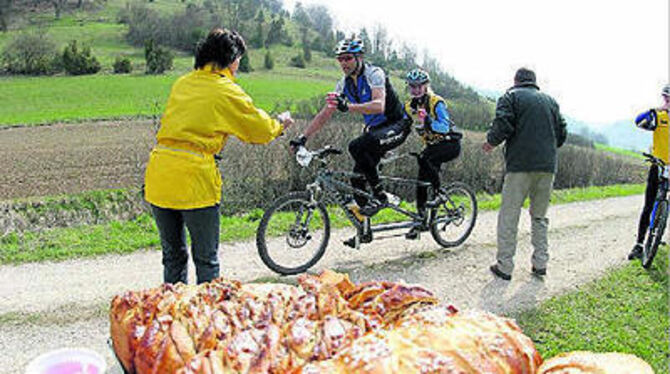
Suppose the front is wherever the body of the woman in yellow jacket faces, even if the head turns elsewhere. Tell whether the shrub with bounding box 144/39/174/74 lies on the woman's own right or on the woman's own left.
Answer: on the woman's own left

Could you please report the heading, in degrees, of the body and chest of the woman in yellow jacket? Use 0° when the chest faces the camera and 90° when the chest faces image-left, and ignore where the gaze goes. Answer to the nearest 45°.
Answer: approximately 225°

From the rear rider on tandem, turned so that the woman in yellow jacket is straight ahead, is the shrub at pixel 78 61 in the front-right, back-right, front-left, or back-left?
back-right

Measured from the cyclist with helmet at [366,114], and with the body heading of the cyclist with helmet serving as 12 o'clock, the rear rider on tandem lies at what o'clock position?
The rear rider on tandem is roughly at 6 o'clock from the cyclist with helmet.

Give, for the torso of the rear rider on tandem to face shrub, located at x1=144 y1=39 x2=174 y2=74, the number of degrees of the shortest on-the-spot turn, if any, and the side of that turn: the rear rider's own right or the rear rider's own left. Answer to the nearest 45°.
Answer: approximately 90° to the rear rider's own right

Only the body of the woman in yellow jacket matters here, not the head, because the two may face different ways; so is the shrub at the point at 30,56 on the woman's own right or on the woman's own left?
on the woman's own left

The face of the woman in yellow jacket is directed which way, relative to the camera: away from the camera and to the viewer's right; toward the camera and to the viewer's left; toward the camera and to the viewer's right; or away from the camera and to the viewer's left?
away from the camera and to the viewer's right

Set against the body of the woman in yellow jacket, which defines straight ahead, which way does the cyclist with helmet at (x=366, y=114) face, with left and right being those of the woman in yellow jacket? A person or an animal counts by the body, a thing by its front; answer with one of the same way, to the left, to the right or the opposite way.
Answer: the opposite way

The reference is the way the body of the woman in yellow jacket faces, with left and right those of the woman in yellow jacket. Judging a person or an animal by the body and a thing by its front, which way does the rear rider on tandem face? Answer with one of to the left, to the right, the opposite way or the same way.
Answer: the opposite way

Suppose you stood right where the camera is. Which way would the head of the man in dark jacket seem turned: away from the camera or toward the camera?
away from the camera

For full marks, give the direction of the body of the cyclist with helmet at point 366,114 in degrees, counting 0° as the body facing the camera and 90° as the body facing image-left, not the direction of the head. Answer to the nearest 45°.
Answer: approximately 45°
